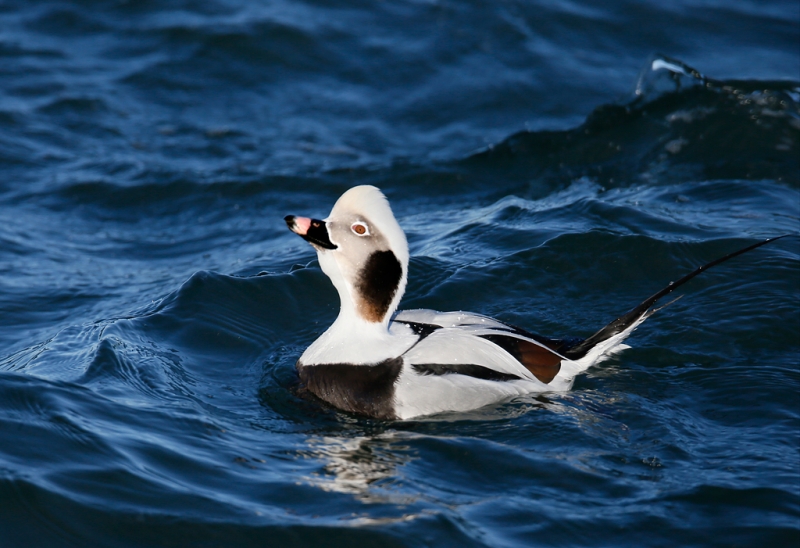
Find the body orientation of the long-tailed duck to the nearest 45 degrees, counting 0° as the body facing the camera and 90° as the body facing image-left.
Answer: approximately 90°
